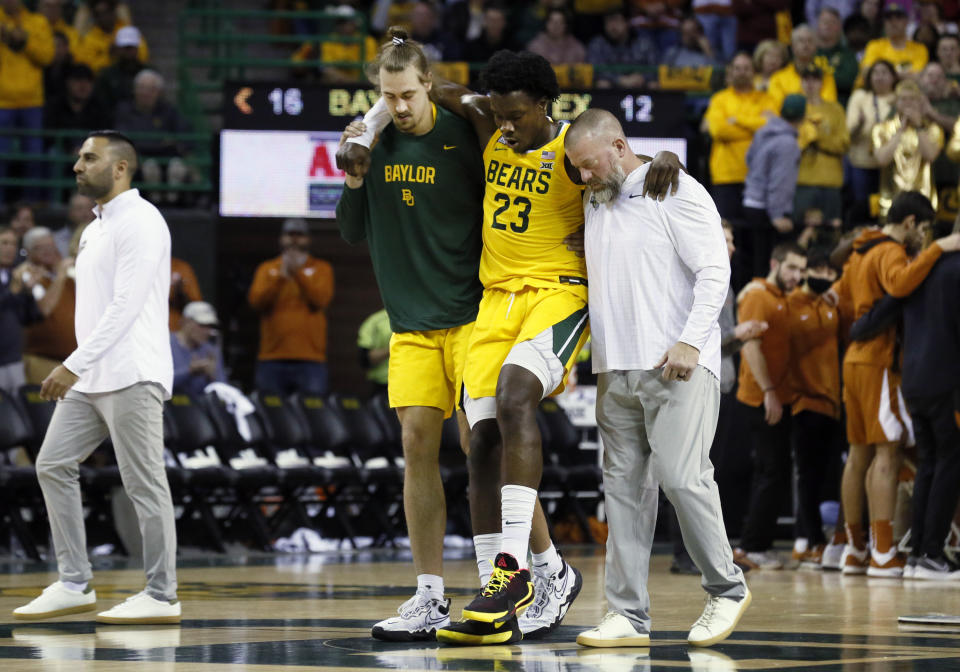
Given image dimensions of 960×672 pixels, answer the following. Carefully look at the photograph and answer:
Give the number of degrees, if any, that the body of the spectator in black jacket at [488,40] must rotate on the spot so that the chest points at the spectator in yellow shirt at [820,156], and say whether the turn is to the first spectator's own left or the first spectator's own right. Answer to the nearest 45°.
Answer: approximately 45° to the first spectator's own left

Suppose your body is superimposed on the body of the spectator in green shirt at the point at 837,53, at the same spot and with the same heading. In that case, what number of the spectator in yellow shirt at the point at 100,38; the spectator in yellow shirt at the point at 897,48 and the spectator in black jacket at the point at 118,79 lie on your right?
2

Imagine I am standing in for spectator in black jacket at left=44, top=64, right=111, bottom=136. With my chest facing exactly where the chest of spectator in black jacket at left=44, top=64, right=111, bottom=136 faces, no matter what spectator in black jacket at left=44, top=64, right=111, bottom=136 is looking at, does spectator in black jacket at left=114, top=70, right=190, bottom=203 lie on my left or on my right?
on my left

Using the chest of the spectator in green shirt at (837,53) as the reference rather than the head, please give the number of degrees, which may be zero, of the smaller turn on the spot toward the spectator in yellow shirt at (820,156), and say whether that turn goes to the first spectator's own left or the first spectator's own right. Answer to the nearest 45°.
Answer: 0° — they already face them

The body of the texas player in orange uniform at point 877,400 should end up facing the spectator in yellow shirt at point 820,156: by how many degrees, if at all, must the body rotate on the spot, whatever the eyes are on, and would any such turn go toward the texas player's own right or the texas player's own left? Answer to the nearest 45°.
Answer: approximately 45° to the texas player's own left
